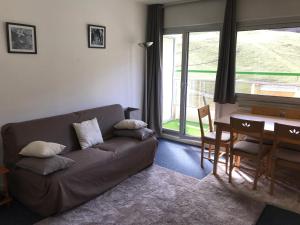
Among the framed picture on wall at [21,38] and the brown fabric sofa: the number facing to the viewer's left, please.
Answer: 0

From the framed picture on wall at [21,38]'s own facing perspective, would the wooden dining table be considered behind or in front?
in front

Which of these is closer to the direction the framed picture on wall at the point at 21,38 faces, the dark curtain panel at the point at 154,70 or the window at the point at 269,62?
the window

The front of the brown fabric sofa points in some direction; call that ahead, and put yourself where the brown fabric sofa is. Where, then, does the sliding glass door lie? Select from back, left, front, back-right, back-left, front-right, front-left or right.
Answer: left

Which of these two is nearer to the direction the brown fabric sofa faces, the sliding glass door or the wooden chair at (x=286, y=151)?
the wooden chair

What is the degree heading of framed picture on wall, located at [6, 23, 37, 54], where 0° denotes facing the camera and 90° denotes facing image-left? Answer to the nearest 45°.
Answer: approximately 315°

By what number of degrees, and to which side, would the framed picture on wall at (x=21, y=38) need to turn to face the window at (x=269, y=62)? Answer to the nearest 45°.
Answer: approximately 45° to its left

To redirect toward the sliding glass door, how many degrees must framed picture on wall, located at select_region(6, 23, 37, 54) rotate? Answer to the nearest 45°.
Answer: approximately 45° to its left

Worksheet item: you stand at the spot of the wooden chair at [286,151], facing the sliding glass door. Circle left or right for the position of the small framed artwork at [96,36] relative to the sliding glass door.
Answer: left

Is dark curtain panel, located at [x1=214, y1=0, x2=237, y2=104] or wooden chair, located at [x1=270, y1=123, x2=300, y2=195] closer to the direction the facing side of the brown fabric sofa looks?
the wooden chair

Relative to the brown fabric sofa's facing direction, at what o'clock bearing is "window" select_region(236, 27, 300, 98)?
The window is roughly at 10 o'clock from the brown fabric sofa.
